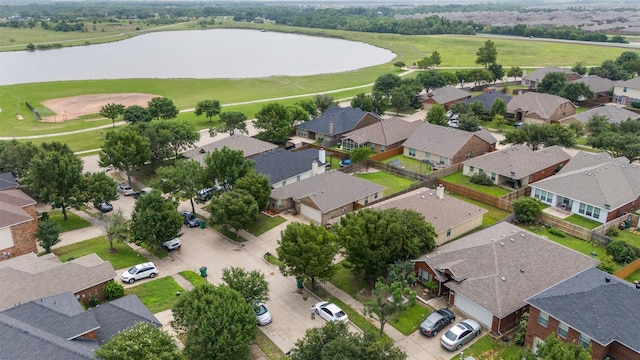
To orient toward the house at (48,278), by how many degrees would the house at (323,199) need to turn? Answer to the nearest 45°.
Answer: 0° — it already faces it

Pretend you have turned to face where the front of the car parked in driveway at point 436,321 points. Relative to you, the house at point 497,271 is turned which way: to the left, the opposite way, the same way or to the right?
the opposite way

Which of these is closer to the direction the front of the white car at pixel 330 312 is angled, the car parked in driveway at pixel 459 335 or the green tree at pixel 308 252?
the green tree

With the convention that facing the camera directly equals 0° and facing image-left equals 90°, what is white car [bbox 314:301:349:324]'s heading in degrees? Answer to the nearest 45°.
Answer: approximately 135°

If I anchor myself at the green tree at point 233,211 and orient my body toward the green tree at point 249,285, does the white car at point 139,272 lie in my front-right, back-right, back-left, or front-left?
front-right

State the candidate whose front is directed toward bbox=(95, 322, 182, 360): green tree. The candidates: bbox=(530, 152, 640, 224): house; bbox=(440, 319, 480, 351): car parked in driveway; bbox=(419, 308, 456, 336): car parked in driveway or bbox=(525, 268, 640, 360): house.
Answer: bbox=(525, 268, 640, 360): house

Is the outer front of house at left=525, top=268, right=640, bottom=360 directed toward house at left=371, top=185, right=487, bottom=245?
no

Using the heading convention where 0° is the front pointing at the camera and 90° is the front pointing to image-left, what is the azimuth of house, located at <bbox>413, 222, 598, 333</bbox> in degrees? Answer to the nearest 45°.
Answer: approximately 45°

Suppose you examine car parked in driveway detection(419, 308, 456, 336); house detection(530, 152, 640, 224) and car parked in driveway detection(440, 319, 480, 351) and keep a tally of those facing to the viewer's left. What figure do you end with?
0

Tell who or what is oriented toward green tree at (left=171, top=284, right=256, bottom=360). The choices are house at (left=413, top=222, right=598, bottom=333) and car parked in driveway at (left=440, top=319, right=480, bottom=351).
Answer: the house

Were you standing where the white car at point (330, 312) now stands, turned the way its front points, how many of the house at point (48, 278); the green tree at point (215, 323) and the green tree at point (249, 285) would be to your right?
0

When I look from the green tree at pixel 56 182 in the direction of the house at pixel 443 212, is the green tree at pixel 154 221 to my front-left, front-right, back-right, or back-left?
front-right

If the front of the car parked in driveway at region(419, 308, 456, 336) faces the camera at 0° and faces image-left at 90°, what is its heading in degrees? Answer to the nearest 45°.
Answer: approximately 225°

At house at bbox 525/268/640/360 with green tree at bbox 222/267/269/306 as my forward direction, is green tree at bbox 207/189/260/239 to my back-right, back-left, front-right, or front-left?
front-right

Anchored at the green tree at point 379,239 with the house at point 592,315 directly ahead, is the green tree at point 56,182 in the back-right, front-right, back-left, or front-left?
back-right

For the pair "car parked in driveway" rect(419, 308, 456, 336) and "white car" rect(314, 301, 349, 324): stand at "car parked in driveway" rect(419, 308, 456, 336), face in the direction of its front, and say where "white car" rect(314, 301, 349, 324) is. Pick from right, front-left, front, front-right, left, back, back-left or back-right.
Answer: back-left

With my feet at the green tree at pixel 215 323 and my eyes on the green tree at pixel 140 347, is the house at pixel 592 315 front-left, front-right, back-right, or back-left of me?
back-left

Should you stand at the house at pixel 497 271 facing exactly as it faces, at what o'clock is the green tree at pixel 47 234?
The green tree is roughly at 1 o'clock from the house.

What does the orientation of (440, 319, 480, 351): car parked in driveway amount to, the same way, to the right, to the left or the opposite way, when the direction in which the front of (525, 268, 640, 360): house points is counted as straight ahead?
the opposite way
